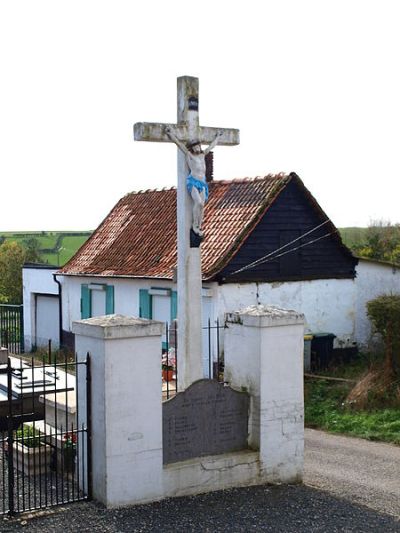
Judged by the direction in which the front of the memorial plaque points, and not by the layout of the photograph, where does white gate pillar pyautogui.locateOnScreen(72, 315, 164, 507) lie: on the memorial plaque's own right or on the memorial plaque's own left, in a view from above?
on the memorial plaque's own right

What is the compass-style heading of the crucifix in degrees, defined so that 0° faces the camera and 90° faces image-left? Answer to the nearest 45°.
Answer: approximately 315°

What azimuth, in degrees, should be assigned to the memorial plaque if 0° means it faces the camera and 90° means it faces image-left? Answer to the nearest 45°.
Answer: approximately 315°

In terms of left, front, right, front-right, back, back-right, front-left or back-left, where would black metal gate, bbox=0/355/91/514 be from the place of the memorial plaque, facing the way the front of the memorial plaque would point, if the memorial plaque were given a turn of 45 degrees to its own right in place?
right

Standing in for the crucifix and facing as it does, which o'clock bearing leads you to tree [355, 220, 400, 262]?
The tree is roughly at 8 o'clock from the crucifix.

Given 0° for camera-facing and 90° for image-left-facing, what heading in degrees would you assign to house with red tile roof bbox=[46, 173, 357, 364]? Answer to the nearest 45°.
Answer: approximately 45°

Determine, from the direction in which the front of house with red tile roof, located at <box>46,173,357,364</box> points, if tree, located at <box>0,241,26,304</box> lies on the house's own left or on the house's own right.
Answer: on the house's own right

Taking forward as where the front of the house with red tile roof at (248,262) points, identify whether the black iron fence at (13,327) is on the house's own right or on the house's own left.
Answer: on the house's own right

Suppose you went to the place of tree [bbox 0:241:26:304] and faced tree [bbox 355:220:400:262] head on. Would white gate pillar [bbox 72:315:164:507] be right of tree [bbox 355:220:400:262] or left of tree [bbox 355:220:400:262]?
right
